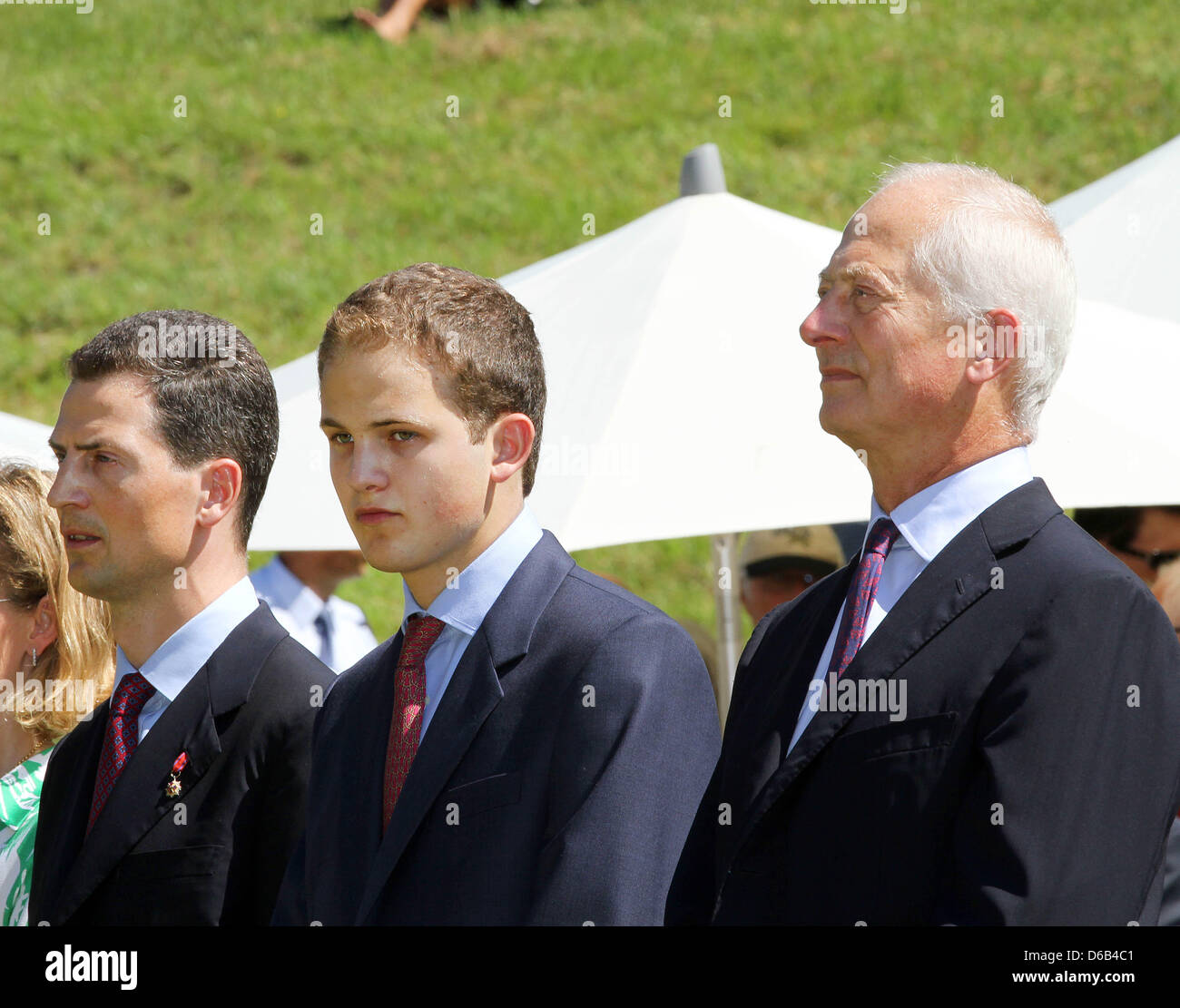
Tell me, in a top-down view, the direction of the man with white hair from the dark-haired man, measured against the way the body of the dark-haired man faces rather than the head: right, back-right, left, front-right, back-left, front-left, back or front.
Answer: left

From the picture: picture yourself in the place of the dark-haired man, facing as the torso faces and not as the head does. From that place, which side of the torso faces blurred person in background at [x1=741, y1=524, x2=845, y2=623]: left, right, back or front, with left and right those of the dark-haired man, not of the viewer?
back

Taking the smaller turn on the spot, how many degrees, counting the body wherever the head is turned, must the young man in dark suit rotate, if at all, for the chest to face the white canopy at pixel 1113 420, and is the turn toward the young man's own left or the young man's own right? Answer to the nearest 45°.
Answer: approximately 180°

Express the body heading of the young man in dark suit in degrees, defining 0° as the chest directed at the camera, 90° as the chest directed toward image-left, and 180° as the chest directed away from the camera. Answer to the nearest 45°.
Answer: approximately 45°

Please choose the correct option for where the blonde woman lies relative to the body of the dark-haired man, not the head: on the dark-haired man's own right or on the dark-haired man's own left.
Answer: on the dark-haired man's own right

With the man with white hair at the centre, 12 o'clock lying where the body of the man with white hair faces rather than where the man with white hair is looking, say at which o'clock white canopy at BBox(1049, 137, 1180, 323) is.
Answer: The white canopy is roughly at 5 o'clock from the man with white hair.

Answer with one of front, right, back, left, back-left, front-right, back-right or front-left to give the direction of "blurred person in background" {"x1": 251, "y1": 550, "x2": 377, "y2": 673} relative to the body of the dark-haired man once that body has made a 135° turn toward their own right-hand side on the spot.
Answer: front

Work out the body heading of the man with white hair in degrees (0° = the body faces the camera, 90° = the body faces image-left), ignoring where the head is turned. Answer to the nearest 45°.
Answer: approximately 45°

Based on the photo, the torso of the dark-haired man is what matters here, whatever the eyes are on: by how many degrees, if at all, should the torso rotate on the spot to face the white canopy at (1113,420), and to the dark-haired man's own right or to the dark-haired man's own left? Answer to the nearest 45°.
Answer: approximately 135° to the dark-haired man's own left

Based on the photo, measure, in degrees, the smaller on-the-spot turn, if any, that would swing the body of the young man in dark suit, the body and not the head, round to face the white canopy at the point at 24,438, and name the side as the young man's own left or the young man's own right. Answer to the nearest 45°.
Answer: approximately 90° to the young man's own right

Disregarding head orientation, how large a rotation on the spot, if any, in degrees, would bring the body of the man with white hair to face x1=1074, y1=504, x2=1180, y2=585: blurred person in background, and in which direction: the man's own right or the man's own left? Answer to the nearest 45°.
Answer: approximately 135° to the man's own right

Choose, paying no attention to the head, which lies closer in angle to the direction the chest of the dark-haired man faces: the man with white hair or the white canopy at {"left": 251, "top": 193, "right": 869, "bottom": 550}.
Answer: the man with white hair
